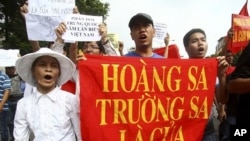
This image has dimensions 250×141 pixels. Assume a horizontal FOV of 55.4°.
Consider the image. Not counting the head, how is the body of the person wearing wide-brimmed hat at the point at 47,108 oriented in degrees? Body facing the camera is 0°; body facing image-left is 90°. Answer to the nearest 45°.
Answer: approximately 0°

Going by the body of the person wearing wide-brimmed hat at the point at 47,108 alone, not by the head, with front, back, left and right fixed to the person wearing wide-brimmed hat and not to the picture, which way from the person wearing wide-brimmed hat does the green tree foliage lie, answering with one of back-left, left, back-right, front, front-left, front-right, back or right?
back

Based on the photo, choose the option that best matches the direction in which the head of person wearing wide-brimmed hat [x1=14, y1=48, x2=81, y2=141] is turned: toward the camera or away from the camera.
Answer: toward the camera
